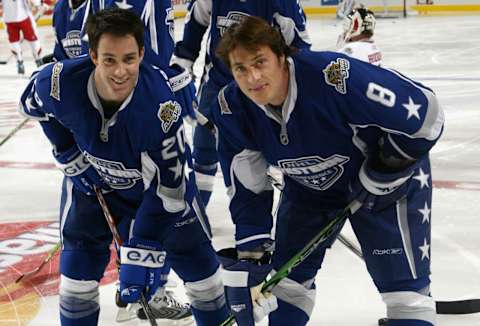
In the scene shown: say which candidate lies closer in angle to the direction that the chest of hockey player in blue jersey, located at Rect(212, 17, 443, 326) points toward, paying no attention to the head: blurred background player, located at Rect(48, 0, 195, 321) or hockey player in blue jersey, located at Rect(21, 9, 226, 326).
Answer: the hockey player in blue jersey

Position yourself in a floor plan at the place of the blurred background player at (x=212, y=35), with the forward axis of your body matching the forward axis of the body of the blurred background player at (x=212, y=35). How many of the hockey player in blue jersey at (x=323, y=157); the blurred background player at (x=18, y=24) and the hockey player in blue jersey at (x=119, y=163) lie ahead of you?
2

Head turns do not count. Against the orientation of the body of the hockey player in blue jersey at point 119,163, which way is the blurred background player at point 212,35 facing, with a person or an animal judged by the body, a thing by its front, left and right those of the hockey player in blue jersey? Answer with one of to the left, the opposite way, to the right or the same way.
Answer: the same way

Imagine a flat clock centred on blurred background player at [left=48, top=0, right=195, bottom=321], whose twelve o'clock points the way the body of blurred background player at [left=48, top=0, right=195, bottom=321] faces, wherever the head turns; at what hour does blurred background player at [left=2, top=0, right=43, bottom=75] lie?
blurred background player at [left=2, top=0, right=43, bottom=75] is roughly at 4 o'clock from blurred background player at [left=48, top=0, right=195, bottom=321].

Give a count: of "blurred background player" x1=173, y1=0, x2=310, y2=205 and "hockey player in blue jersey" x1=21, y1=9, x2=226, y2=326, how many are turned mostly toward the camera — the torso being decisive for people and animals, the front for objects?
2

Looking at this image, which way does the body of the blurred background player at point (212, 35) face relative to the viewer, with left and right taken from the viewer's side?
facing the viewer

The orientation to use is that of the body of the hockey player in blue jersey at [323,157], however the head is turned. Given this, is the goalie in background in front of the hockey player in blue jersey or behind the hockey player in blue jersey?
behind

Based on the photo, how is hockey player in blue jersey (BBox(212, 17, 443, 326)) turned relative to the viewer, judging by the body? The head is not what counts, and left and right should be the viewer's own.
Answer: facing the viewer and to the left of the viewer

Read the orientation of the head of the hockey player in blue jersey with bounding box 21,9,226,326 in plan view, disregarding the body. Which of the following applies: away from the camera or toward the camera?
toward the camera

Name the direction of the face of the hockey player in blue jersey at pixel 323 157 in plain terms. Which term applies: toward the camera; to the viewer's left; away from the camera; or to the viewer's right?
toward the camera
